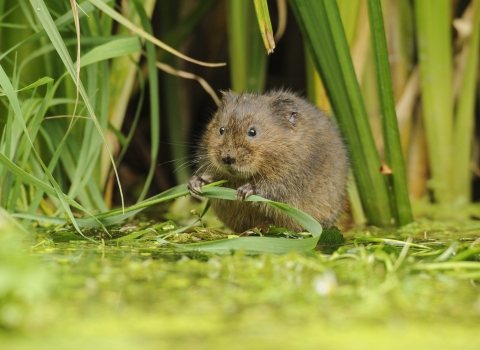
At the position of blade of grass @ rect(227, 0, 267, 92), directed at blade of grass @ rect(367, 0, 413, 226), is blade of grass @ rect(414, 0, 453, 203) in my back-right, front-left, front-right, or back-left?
front-left

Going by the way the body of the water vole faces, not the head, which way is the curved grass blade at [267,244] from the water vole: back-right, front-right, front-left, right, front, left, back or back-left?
front-left

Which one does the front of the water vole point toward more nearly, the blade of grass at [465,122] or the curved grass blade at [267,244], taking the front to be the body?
the curved grass blade

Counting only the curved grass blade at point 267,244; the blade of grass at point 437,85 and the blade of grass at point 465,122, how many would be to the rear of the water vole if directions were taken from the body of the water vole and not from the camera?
2

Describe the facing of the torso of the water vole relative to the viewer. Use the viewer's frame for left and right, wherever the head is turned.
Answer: facing the viewer and to the left of the viewer

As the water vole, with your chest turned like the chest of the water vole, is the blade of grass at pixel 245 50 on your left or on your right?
on your right

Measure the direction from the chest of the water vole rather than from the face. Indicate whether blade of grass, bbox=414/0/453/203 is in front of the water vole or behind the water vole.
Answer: behind

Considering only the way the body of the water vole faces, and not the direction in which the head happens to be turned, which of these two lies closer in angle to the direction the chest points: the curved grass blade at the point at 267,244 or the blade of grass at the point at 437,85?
the curved grass blade

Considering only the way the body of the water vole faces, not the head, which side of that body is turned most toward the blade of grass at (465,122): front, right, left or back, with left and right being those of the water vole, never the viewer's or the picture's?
back
